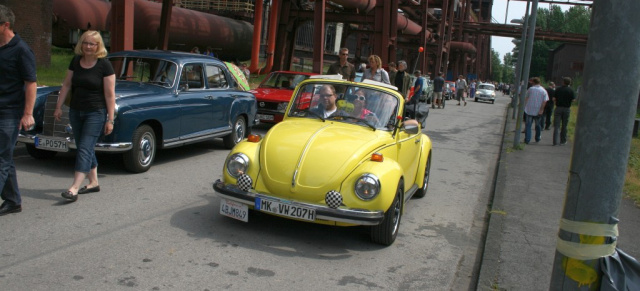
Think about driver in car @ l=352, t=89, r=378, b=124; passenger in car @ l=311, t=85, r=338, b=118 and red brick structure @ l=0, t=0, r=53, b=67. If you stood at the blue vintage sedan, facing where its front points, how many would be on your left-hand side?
2

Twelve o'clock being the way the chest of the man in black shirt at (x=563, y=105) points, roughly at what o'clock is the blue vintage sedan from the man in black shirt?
The blue vintage sedan is roughly at 7 o'clock from the man in black shirt.

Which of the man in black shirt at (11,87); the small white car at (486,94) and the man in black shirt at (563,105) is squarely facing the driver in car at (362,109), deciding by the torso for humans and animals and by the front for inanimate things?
the small white car

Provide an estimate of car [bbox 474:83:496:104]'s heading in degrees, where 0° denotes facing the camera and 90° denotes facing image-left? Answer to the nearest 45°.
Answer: approximately 0°

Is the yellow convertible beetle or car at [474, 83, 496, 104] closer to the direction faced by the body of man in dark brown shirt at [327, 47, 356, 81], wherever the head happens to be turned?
the yellow convertible beetle

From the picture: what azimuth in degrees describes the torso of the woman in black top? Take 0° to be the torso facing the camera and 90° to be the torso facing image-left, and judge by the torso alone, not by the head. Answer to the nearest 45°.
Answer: approximately 45°

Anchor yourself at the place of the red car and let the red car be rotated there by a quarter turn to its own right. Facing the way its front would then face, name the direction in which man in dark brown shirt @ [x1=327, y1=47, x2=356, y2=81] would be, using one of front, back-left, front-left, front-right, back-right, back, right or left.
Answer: back

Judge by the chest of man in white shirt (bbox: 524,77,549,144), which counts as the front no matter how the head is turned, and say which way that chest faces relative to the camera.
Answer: away from the camera

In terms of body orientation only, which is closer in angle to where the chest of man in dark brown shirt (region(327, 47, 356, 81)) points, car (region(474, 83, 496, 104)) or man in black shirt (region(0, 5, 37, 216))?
the man in black shirt

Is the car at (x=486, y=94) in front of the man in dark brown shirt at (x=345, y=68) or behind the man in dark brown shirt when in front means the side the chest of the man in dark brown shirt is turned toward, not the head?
behind

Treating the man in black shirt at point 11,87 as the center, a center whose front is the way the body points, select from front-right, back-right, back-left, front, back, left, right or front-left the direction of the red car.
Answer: back

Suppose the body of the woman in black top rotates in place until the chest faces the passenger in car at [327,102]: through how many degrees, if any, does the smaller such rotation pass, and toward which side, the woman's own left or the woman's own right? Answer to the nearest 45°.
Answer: approximately 135° to the woman's own left

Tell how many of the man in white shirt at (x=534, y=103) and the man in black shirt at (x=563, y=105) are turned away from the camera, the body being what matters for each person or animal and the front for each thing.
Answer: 2

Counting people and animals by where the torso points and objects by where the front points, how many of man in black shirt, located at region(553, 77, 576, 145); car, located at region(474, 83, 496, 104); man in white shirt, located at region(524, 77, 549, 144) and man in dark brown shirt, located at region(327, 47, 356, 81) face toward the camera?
2

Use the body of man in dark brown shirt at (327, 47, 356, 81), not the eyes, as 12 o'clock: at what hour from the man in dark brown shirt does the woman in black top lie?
The woman in black top is roughly at 1 o'clock from the man in dark brown shirt.
